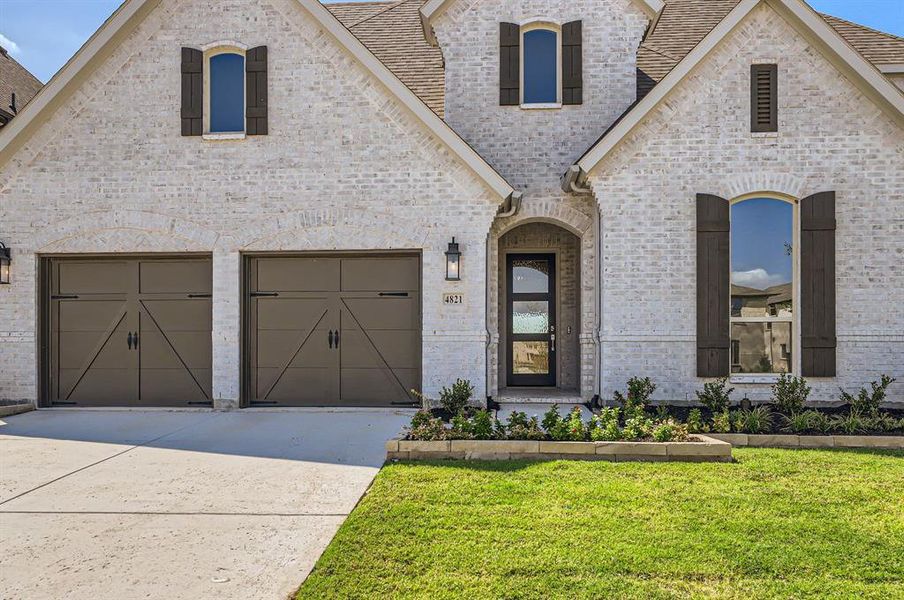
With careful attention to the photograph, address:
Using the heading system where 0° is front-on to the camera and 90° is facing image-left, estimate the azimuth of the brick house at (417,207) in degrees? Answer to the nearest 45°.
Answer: approximately 0°

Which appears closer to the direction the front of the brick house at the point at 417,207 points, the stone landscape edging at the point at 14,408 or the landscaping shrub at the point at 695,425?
the landscaping shrub

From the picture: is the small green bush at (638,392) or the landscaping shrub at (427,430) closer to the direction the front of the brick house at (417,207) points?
the landscaping shrub

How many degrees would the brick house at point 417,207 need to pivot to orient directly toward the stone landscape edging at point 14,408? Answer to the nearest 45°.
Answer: approximately 90° to its right

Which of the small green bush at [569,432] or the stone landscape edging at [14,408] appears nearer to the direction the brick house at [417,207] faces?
the small green bush
